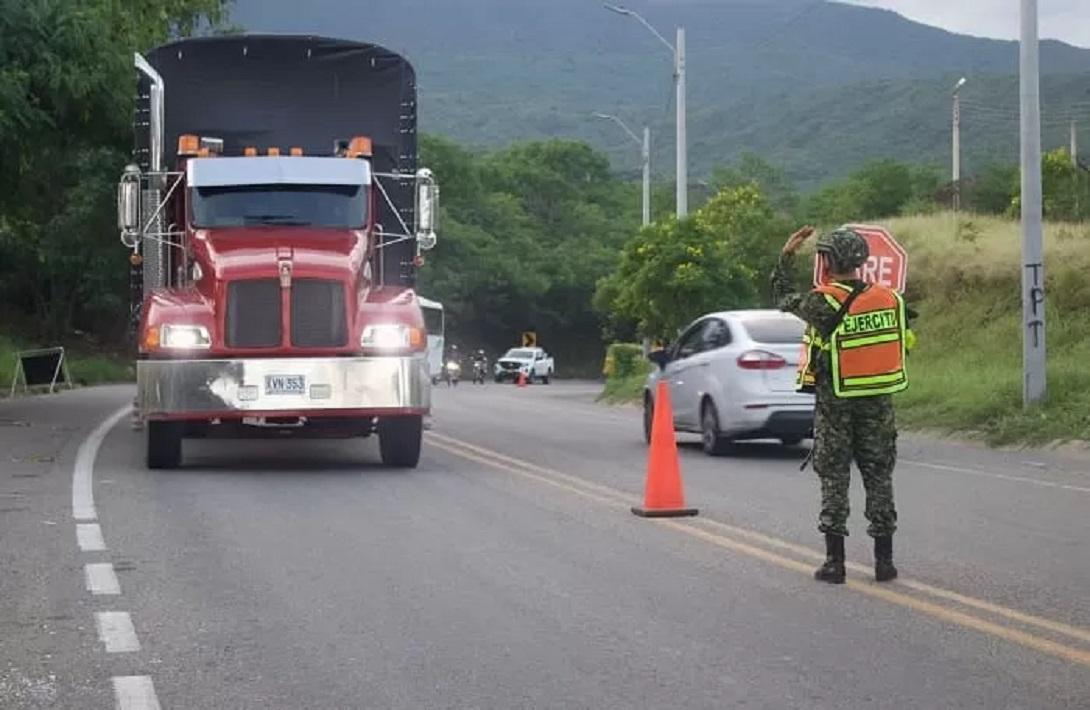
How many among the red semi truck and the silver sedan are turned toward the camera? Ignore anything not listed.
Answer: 1

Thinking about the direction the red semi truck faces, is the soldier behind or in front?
in front

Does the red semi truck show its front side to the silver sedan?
no

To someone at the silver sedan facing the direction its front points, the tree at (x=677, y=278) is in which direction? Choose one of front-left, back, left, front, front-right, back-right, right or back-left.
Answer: front-right

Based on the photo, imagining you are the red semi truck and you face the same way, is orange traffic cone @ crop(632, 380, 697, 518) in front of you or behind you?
in front

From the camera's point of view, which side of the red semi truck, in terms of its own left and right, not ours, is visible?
front

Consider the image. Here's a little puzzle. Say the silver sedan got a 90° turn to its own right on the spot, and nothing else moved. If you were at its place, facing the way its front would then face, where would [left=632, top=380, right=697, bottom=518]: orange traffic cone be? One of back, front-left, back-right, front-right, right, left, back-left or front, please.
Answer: back-right

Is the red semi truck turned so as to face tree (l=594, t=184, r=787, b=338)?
no

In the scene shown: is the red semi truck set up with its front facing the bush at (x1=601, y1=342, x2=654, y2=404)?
no

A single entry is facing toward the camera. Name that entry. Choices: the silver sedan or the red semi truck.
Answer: the red semi truck

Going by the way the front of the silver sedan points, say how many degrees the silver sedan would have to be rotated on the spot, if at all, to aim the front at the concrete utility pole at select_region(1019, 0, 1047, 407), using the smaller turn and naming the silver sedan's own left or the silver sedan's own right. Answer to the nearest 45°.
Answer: approximately 90° to the silver sedan's own right

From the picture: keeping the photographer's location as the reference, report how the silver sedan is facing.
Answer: facing away from the viewer and to the left of the viewer

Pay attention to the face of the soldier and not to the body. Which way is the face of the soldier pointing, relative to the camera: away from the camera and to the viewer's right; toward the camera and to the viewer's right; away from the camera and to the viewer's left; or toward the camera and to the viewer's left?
away from the camera and to the viewer's left

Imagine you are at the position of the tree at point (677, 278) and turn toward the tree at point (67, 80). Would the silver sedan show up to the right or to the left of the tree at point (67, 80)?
left

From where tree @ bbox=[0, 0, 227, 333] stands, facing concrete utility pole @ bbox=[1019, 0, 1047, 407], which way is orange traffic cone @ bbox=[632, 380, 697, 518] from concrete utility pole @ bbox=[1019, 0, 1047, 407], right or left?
right

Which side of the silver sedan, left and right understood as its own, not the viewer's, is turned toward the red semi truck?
left
